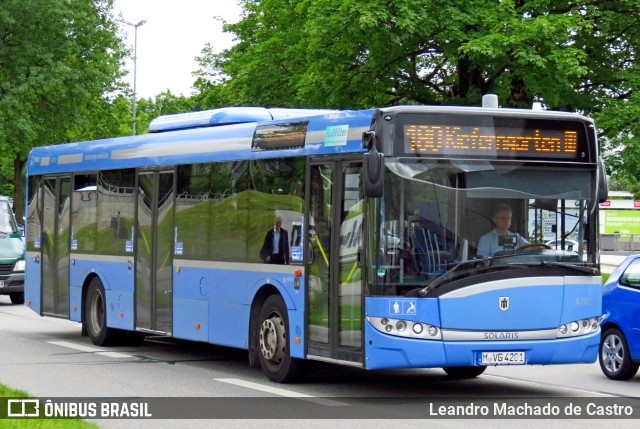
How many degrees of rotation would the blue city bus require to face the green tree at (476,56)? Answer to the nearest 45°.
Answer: approximately 135° to its left

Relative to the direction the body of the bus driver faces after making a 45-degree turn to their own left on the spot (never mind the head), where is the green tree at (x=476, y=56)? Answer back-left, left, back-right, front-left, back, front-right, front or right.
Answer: left

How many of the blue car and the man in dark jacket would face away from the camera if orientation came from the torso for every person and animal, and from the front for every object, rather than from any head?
0

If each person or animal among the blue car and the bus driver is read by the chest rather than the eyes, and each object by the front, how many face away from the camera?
0

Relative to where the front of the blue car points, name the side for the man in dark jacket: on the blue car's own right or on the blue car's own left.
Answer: on the blue car's own right

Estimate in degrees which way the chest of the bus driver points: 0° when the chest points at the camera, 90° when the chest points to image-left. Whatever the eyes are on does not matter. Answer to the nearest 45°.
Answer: approximately 315°

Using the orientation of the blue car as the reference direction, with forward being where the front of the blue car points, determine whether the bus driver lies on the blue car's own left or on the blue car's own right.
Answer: on the blue car's own right

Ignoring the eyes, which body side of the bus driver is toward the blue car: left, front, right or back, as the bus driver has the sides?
left

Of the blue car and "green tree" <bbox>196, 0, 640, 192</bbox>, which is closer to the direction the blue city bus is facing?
the blue car
